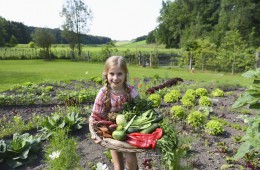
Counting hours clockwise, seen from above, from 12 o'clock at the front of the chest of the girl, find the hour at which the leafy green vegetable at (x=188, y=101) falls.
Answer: The leafy green vegetable is roughly at 7 o'clock from the girl.

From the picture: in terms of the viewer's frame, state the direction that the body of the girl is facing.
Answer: toward the camera

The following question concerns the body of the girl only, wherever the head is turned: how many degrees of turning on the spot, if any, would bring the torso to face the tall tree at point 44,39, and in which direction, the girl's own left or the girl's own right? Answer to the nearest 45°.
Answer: approximately 180°

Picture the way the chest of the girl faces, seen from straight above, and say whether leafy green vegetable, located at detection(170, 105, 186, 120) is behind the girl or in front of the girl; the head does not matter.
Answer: behind

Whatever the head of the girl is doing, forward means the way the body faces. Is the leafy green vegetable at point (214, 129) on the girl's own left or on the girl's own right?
on the girl's own left
